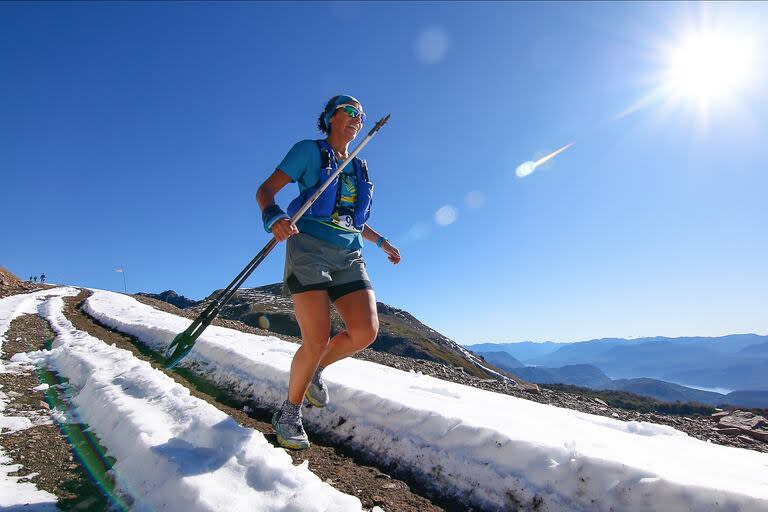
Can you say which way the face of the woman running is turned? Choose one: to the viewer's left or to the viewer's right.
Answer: to the viewer's right

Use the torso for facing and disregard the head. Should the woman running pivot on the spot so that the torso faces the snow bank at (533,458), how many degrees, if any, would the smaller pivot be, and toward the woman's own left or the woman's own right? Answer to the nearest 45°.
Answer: approximately 45° to the woman's own left

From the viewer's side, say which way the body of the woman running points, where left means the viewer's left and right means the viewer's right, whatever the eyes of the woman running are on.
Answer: facing the viewer and to the right of the viewer
